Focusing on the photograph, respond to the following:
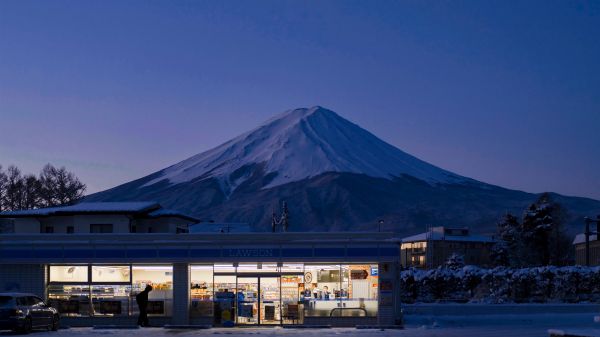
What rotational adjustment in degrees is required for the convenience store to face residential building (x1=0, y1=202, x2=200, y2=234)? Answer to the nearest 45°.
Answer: approximately 135° to its right

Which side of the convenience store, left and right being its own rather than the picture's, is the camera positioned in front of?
front
